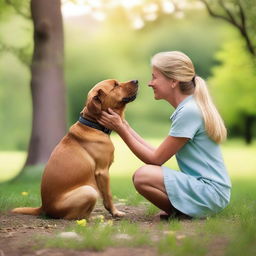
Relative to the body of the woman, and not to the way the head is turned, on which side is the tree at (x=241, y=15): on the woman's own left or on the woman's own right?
on the woman's own right

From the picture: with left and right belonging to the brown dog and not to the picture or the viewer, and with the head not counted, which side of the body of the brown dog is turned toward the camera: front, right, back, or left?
right

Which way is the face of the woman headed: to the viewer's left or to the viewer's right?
to the viewer's left

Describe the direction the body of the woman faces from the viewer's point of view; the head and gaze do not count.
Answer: to the viewer's left

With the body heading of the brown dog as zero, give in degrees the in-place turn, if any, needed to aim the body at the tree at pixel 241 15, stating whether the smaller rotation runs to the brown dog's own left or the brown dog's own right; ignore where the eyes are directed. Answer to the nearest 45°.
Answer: approximately 45° to the brown dog's own left

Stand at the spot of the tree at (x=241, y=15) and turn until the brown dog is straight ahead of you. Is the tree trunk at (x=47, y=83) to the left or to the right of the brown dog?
right

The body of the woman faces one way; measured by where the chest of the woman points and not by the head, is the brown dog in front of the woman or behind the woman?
in front

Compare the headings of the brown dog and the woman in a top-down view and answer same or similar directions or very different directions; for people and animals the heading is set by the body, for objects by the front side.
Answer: very different directions

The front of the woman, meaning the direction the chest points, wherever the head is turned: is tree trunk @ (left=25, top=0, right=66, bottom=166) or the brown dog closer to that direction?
the brown dog

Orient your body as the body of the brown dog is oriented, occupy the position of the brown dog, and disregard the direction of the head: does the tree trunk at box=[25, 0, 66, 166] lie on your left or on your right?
on your left

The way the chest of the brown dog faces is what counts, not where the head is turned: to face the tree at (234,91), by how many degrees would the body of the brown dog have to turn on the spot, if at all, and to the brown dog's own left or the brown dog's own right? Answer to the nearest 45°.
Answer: approximately 90° to the brown dog's own left
